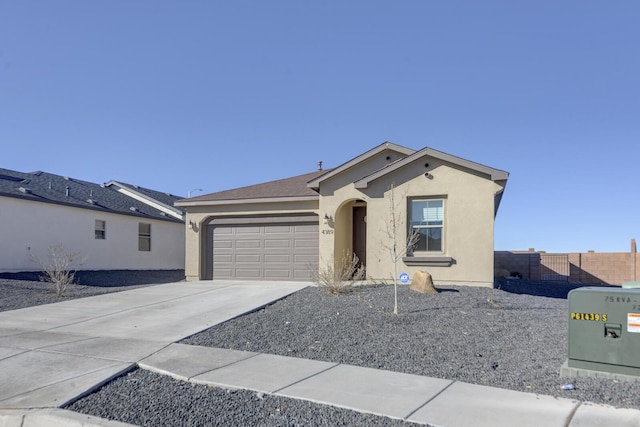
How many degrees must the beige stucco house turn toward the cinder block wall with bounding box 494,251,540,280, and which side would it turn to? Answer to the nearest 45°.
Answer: approximately 135° to its left

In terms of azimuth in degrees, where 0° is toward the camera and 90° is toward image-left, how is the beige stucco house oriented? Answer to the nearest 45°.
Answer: approximately 0°

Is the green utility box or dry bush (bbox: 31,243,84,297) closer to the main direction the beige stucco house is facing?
the green utility box

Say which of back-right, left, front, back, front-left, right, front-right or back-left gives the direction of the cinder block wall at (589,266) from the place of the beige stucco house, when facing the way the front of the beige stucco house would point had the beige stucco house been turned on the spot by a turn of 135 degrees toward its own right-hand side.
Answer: right

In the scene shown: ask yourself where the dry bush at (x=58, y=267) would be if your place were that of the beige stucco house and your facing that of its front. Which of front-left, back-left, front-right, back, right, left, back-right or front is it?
right

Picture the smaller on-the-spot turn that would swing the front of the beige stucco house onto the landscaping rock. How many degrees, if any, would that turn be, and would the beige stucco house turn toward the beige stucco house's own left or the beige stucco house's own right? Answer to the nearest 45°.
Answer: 0° — it already faces it

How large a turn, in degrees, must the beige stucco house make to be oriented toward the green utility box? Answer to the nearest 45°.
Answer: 0° — it already faces it
